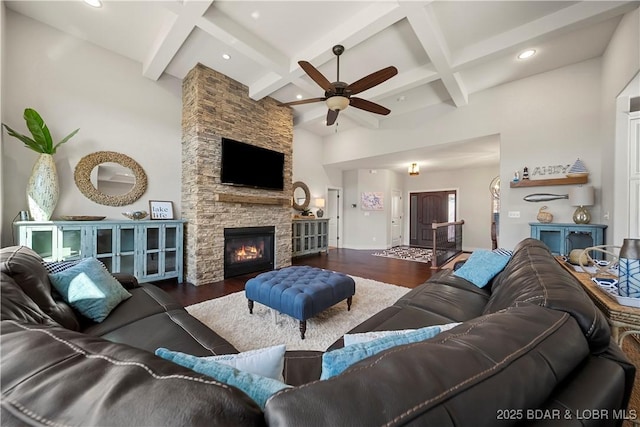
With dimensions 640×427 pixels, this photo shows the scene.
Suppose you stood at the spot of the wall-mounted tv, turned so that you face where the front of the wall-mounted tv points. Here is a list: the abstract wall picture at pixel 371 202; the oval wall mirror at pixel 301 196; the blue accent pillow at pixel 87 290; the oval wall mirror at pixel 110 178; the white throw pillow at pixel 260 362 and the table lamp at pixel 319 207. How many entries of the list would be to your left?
3

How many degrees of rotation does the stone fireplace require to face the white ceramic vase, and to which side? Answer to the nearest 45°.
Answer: approximately 135° to its right

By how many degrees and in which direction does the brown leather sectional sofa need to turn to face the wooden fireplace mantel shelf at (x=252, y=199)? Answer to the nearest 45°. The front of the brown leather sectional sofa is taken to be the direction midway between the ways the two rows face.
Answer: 0° — it already faces it

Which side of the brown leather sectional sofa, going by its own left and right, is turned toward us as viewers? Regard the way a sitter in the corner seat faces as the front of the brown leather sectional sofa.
back

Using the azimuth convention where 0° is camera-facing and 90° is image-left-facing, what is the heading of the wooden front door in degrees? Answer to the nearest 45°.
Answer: approximately 0°

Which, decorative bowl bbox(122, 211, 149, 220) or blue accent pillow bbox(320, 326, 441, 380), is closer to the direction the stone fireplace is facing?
the blue accent pillow

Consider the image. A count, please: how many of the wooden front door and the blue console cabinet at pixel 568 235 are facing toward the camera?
2

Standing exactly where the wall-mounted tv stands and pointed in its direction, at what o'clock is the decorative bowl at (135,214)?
The decorative bowl is roughly at 4 o'clock from the wall-mounted tv.
